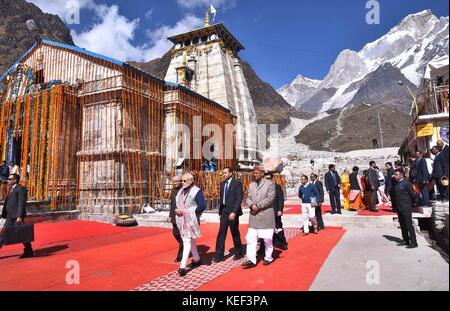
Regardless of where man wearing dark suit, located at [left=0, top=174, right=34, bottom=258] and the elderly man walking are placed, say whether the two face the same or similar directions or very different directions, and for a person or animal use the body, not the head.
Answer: same or similar directions

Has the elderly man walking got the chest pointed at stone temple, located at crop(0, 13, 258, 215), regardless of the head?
no

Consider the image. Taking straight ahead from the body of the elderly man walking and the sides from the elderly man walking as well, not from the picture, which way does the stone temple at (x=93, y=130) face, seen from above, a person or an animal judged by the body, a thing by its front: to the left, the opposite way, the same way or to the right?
the same way

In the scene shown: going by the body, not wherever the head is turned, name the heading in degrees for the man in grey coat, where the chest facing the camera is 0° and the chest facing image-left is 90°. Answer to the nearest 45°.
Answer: approximately 45°

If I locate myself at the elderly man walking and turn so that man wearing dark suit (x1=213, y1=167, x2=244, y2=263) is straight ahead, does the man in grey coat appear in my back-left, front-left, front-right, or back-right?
front-right

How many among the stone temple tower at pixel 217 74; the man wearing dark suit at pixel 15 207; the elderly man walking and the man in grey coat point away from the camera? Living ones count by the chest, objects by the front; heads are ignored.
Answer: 0

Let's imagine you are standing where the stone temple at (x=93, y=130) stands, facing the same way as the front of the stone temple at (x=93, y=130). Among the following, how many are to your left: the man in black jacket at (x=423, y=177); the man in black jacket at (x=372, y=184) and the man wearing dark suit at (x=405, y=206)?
3

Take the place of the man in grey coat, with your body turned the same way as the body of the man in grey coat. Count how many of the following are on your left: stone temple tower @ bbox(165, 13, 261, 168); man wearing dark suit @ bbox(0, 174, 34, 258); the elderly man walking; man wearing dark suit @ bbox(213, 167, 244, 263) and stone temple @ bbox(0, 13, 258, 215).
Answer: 0

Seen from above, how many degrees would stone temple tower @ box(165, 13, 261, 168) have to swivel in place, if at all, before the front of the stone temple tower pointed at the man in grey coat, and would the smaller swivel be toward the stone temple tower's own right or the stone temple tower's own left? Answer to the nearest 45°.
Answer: approximately 45° to the stone temple tower's own left

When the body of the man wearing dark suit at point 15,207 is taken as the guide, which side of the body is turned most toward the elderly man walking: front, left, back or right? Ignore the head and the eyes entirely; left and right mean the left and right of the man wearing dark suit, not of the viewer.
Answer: left

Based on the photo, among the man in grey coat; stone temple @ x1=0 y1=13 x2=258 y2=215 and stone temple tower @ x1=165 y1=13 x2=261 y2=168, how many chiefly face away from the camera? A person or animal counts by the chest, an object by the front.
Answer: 0

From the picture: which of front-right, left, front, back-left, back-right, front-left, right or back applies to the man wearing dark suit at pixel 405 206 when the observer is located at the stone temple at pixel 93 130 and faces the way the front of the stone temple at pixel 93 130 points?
left

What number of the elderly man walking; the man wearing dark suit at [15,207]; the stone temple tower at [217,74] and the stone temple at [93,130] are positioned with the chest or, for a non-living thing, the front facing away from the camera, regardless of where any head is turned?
0

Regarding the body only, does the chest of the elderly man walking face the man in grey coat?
no

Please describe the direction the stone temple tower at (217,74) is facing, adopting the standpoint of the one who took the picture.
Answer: facing the viewer and to the left of the viewer

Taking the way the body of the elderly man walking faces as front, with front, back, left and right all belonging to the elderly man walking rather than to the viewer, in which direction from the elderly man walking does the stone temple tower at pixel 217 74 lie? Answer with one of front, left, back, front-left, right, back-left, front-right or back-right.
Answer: back-right

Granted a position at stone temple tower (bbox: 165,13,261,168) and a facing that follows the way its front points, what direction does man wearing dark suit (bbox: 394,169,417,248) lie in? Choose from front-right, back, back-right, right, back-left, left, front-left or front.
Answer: front-left

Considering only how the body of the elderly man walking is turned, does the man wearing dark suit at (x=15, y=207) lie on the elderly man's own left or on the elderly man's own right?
on the elderly man's own right
